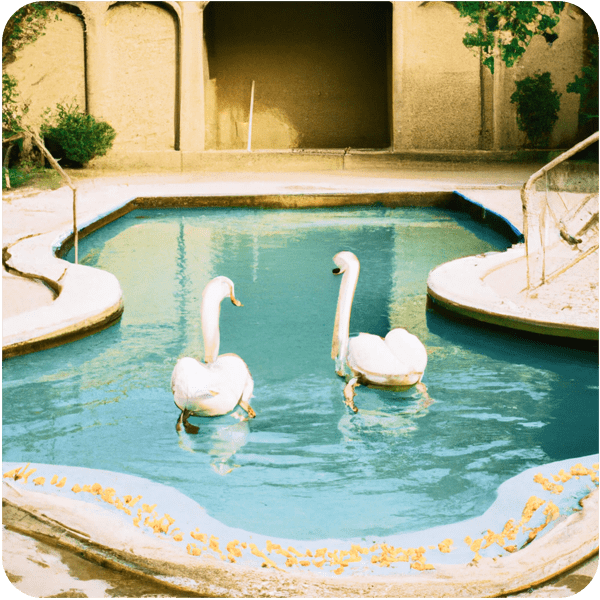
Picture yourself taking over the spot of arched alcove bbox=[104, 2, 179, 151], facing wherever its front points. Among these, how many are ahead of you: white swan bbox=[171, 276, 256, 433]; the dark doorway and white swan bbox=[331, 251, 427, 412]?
2

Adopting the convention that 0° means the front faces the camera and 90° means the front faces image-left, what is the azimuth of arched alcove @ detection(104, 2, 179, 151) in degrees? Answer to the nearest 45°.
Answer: approximately 0°

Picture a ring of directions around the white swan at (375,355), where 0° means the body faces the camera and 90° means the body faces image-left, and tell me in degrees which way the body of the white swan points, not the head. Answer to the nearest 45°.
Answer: approximately 90°

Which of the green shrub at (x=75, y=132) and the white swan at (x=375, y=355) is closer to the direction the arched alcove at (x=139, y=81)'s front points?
the white swan

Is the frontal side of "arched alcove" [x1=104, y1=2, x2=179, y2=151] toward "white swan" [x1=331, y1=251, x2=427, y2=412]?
yes

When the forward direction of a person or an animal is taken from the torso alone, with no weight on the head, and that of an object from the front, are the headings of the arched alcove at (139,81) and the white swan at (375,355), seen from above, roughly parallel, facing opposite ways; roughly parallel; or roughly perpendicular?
roughly perpendicular

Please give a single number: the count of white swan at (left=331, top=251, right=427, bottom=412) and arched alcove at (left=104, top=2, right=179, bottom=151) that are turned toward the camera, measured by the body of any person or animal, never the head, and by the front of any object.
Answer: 1

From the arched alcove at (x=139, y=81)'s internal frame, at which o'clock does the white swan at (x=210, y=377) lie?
The white swan is roughly at 12 o'clock from the arched alcove.

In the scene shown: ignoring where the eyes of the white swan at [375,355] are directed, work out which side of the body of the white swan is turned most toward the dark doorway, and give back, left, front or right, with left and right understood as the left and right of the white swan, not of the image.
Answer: right

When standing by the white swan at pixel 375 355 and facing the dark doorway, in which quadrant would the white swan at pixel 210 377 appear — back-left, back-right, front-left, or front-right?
back-left

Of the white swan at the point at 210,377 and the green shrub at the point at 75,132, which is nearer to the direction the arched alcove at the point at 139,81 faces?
the white swan
